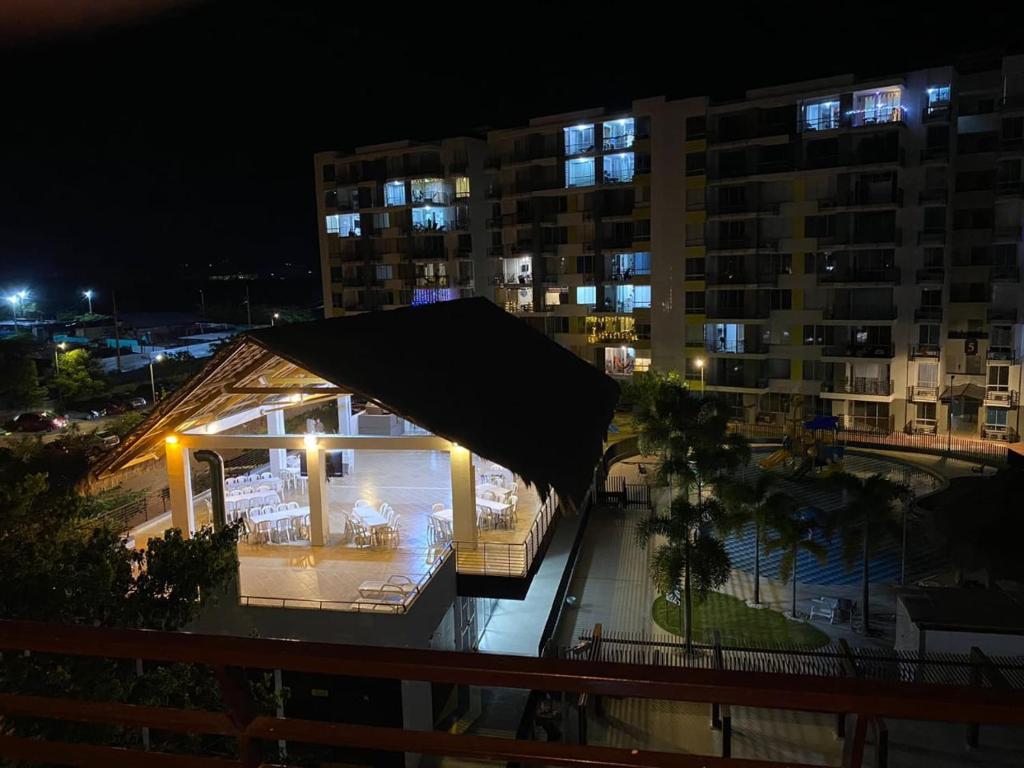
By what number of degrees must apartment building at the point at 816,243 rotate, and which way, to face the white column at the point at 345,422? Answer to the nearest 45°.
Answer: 0° — it already faces it

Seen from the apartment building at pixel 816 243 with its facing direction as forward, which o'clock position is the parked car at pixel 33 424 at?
The parked car is roughly at 1 o'clock from the apartment building.

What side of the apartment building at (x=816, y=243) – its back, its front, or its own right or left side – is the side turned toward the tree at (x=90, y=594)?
front

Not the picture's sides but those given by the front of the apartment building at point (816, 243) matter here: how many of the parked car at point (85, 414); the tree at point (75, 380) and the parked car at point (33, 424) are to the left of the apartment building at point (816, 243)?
0

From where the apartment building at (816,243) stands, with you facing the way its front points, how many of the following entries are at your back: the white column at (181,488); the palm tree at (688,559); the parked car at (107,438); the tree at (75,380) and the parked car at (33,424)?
0

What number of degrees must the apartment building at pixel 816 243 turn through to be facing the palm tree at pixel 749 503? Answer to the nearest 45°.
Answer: approximately 45° to its left

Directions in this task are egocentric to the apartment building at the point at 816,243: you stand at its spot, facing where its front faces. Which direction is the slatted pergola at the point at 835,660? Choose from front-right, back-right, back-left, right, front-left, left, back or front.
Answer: front-left

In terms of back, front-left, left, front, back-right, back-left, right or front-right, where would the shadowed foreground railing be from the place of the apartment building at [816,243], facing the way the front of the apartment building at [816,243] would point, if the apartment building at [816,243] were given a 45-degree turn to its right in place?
left

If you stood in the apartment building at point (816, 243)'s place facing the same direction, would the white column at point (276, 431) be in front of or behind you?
in front

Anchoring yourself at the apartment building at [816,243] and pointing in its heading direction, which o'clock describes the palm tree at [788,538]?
The palm tree is roughly at 11 o'clock from the apartment building.

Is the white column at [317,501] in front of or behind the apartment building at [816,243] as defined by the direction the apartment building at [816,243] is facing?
in front

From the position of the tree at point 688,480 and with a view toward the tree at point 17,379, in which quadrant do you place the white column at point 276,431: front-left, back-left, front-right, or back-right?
front-left

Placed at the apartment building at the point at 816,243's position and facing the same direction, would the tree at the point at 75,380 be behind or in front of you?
in front

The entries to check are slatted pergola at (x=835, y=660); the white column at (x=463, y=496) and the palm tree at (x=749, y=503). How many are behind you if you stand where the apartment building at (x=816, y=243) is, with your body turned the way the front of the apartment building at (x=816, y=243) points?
0
